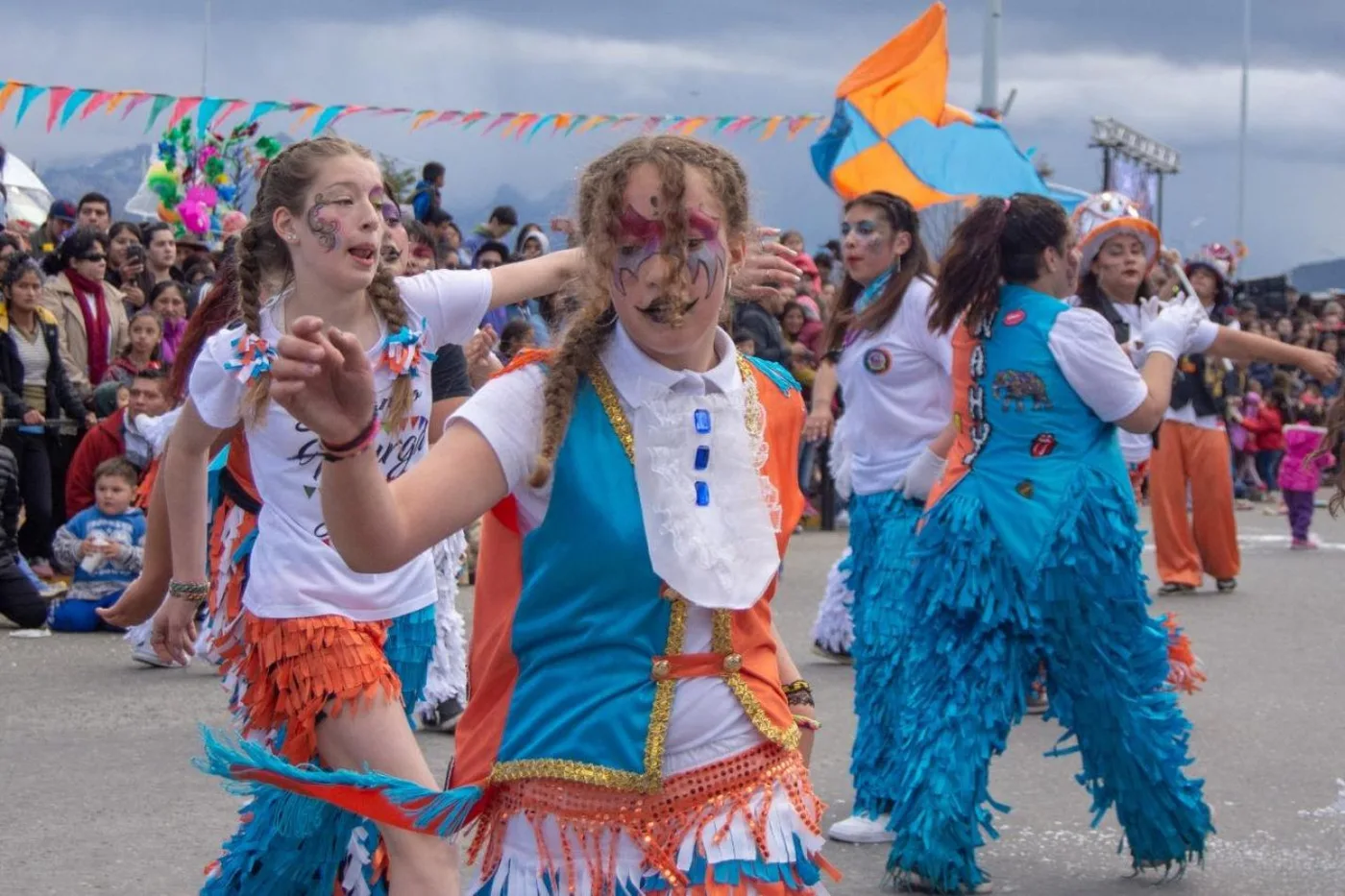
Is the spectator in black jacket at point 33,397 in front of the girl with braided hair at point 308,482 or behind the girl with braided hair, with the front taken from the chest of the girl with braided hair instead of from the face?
behind

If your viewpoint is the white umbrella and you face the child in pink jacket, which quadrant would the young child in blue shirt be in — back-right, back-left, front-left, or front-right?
front-right

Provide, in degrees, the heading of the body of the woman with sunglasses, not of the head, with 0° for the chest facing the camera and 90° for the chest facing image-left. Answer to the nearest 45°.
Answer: approximately 315°

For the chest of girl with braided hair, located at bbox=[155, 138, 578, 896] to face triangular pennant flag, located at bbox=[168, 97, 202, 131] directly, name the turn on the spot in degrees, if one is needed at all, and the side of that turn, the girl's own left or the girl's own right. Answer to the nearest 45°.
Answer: approximately 135° to the girl's own left

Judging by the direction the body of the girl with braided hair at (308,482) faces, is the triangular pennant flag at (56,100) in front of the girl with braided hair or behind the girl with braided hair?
behind

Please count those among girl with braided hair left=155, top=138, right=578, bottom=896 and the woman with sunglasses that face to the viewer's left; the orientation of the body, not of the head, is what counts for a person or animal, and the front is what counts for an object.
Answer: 0

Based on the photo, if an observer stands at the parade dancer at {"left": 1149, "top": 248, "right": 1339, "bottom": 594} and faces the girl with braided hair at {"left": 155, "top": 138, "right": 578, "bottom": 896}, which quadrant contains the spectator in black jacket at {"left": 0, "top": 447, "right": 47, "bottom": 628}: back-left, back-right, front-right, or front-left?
front-right

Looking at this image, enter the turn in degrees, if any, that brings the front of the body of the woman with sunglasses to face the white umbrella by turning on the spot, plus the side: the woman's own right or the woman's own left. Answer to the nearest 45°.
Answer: approximately 135° to the woman's own left

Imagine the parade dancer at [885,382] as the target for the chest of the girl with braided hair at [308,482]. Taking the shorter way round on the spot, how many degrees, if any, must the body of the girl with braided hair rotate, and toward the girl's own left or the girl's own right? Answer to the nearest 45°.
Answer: approximately 90° to the girl's own left

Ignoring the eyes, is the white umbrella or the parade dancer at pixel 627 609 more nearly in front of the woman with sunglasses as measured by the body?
the parade dancer
